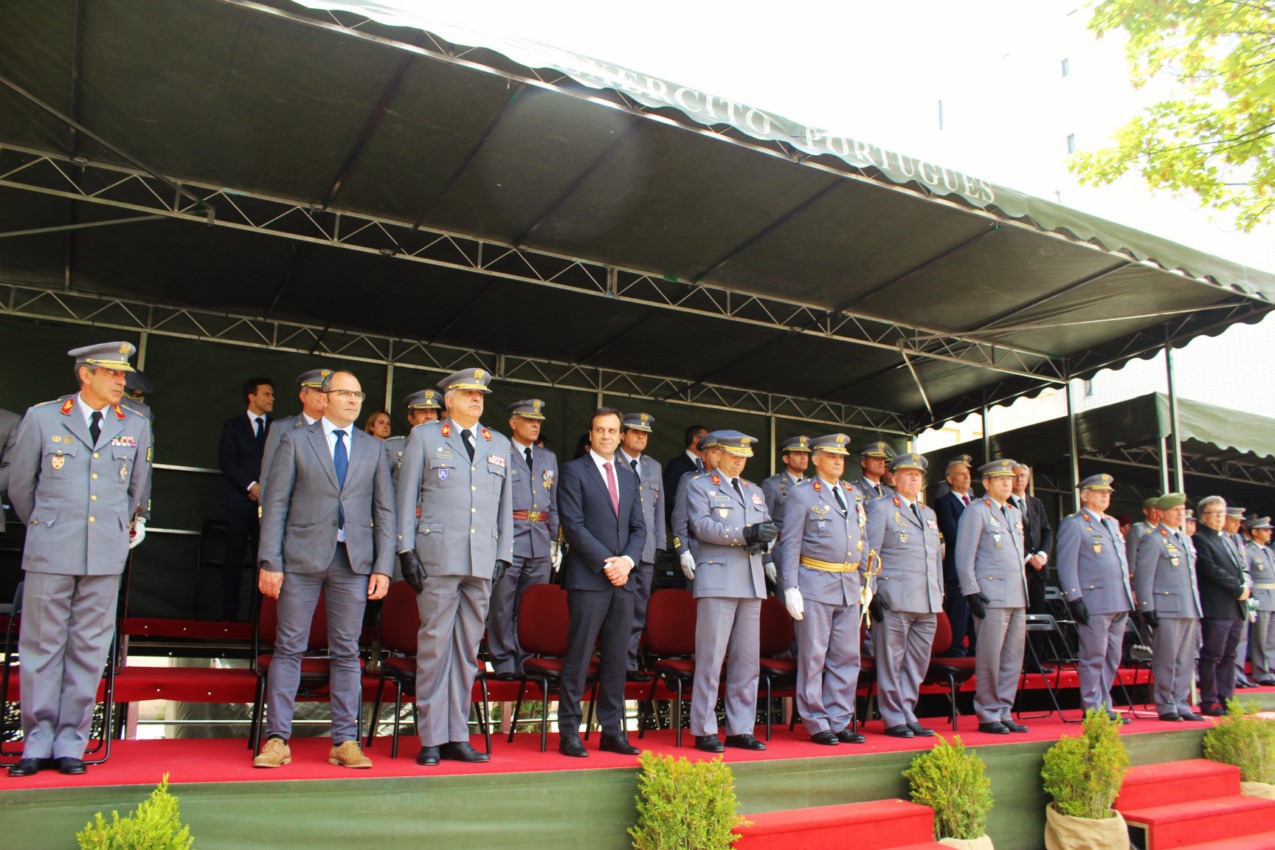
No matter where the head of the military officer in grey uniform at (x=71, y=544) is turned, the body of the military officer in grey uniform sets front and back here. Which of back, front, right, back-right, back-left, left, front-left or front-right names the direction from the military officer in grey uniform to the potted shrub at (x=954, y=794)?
left

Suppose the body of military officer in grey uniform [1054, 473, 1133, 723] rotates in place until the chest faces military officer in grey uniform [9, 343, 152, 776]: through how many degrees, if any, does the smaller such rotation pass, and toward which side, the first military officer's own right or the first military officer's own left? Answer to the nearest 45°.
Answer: approximately 90° to the first military officer's own right

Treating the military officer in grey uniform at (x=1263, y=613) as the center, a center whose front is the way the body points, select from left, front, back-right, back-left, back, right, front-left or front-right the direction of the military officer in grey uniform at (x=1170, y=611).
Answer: front-right

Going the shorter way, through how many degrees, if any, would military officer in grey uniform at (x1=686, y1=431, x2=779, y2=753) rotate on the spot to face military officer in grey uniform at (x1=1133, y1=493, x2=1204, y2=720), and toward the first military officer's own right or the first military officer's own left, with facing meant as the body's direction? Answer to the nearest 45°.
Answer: approximately 90° to the first military officer's own left

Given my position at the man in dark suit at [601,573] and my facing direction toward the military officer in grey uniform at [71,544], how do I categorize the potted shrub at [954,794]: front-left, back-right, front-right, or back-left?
back-left

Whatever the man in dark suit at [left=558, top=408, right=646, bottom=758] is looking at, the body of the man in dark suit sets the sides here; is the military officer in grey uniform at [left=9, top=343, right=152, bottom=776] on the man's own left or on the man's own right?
on the man's own right

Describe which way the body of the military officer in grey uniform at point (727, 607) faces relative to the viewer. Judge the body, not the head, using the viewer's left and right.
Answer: facing the viewer and to the right of the viewer

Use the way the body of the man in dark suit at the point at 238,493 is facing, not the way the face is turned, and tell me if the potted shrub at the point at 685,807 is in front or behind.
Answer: in front

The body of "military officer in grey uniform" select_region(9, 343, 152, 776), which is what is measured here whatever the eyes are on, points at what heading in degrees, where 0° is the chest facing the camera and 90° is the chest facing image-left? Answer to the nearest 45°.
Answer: approximately 0°

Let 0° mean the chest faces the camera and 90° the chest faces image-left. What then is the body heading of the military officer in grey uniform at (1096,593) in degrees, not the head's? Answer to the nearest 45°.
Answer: approximately 315°

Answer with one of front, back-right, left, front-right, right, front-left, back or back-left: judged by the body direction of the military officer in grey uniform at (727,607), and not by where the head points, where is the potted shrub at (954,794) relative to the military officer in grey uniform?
front-left

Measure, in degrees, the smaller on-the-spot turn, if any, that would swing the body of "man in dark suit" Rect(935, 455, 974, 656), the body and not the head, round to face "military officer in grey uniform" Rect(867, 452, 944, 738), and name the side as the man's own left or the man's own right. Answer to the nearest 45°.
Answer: approximately 45° to the man's own right
